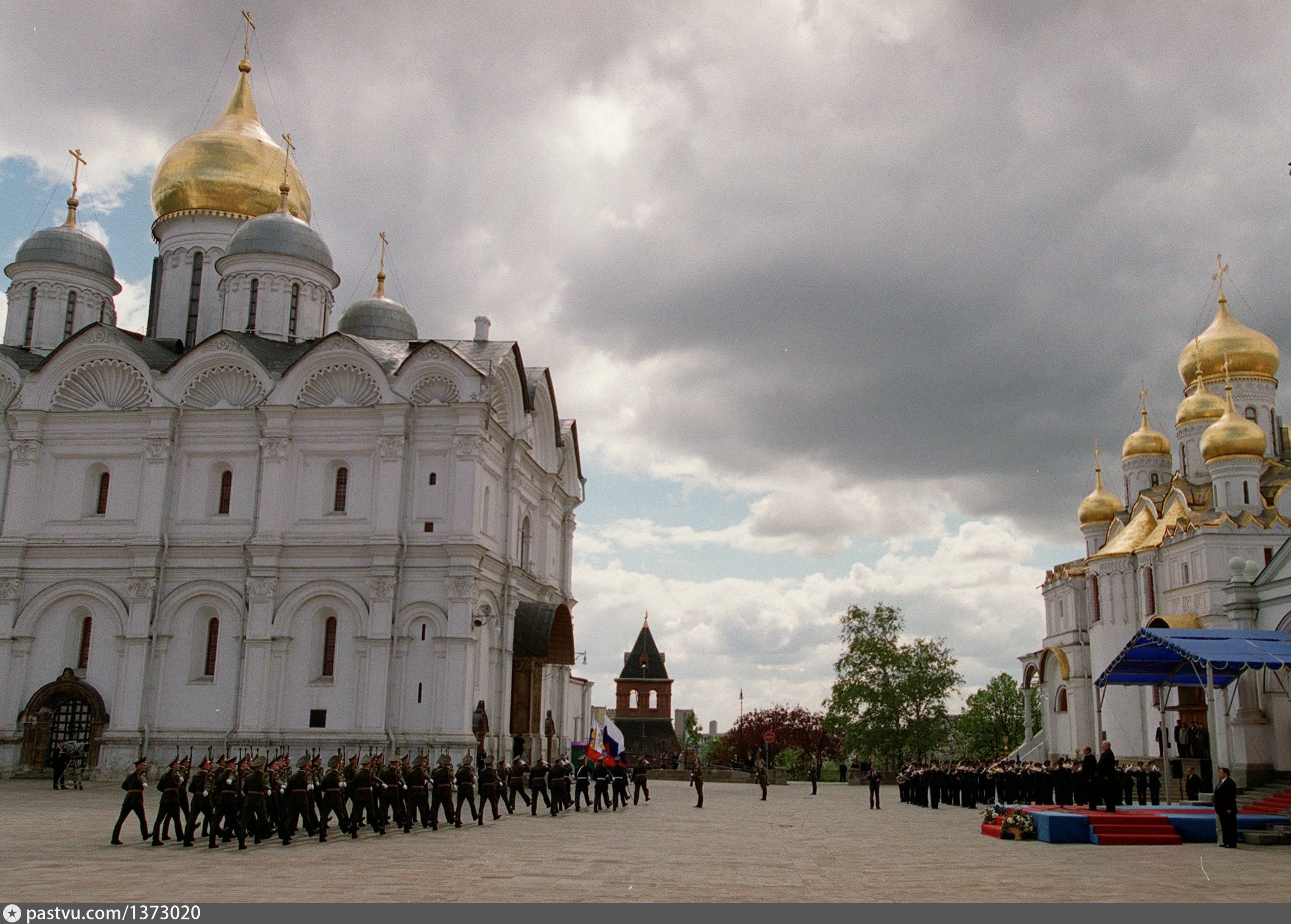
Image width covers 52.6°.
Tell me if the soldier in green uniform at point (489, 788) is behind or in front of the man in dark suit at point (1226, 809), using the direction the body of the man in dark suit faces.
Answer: in front

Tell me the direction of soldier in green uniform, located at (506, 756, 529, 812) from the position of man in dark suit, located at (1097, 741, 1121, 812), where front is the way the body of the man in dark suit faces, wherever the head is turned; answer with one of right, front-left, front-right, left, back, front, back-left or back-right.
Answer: front

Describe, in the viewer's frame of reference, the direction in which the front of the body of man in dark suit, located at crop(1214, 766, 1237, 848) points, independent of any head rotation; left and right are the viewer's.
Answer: facing to the left of the viewer

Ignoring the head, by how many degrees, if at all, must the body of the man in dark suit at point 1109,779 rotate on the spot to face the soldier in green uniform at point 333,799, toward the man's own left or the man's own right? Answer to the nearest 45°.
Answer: approximately 45° to the man's own left

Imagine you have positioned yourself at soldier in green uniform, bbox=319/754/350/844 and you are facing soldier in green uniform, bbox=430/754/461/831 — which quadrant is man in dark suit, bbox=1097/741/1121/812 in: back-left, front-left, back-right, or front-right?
front-right

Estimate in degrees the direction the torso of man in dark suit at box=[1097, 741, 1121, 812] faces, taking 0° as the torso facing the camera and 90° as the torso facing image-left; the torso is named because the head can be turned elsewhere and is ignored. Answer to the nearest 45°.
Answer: approximately 90°

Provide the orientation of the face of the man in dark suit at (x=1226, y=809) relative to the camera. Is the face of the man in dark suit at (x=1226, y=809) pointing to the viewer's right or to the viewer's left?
to the viewer's left

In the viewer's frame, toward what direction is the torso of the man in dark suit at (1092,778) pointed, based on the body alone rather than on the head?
to the viewer's left

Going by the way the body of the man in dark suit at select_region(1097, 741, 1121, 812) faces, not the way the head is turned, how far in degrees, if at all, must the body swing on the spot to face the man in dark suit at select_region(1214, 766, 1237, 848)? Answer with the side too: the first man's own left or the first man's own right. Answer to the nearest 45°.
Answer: approximately 135° to the first man's own left

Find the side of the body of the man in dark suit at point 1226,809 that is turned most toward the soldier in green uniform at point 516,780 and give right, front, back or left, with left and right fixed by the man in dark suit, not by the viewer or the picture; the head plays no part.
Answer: front

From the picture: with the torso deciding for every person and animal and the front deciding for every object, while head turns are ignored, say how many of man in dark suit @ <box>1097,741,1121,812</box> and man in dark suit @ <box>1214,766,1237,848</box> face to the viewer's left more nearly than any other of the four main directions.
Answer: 2

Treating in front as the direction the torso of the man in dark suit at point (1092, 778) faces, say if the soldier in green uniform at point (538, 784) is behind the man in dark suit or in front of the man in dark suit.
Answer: in front

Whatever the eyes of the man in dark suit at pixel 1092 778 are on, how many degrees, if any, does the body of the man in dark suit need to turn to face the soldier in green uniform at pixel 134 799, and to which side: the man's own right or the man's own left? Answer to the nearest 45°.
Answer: approximately 45° to the man's own left
